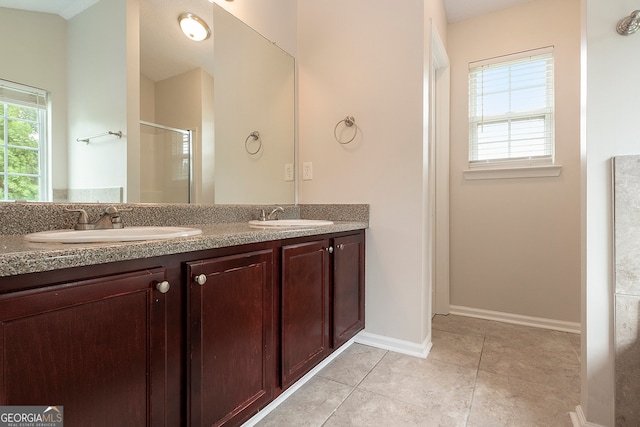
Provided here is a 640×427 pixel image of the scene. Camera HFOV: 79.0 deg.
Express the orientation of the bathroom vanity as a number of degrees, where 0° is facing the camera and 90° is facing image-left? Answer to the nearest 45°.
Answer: approximately 315°

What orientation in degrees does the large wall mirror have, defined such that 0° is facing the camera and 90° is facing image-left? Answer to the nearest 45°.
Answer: approximately 315°

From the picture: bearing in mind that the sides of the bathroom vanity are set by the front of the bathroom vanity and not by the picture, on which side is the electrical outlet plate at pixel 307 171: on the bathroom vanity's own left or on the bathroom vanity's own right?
on the bathroom vanity's own left

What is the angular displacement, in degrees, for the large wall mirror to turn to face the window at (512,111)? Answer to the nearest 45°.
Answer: approximately 45° to its left
